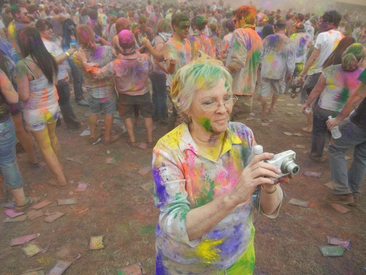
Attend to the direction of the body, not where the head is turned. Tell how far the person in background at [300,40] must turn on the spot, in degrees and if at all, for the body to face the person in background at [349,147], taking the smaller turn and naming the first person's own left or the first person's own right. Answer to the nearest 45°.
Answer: approximately 180°

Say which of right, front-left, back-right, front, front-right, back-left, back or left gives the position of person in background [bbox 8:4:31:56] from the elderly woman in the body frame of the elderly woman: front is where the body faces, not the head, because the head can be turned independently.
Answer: back

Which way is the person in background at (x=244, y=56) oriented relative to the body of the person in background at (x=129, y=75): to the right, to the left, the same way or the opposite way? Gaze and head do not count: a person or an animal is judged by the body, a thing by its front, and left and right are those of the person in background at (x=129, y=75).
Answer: the same way

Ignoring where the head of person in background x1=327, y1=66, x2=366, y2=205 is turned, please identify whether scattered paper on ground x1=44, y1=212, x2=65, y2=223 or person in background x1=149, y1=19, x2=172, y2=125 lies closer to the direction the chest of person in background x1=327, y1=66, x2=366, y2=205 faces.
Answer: the person in background

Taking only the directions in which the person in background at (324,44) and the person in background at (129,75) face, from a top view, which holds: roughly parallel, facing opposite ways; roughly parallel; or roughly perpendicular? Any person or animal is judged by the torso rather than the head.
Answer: roughly parallel

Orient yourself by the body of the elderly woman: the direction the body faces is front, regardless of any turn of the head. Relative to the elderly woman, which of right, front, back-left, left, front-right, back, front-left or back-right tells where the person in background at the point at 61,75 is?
back

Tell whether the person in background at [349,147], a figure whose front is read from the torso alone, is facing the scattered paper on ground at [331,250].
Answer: no

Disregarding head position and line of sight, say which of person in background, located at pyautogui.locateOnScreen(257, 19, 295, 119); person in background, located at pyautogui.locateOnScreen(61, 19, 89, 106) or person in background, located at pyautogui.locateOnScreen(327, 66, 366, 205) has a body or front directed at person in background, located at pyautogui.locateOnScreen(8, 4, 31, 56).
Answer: person in background, located at pyautogui.locateOnScreen(327, 66, 366, 205)

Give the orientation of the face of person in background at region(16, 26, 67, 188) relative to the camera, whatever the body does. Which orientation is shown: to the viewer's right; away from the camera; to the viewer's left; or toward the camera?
away from the camera

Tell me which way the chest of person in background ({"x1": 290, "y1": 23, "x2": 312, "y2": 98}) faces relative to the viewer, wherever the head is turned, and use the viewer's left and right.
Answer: facing away from the viewer

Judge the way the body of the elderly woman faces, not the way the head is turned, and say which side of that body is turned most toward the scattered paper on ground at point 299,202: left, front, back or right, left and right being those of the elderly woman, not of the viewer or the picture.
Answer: left

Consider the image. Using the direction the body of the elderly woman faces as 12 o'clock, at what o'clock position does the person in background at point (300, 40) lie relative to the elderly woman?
The person in background is roughly at 8 o'clock from the elderly woman.

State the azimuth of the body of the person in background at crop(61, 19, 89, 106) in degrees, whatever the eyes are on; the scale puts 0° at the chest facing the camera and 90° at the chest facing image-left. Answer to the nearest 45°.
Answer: approximately 315°
